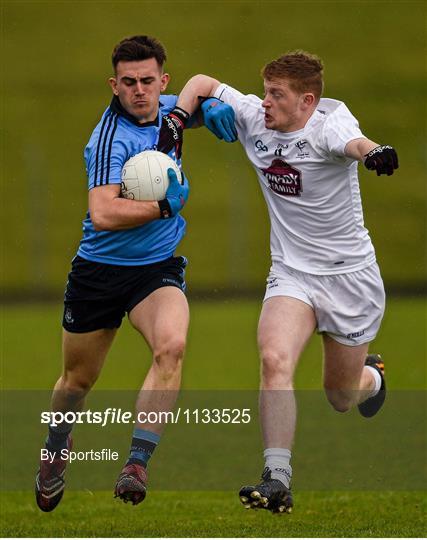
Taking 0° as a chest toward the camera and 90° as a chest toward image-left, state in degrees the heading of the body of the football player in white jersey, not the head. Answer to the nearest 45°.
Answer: approximately 45°

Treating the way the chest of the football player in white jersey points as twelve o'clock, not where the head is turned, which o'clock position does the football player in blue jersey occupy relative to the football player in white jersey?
The football player in blue jersey is roughly at 1 o'clock from the football player in white jersey.
